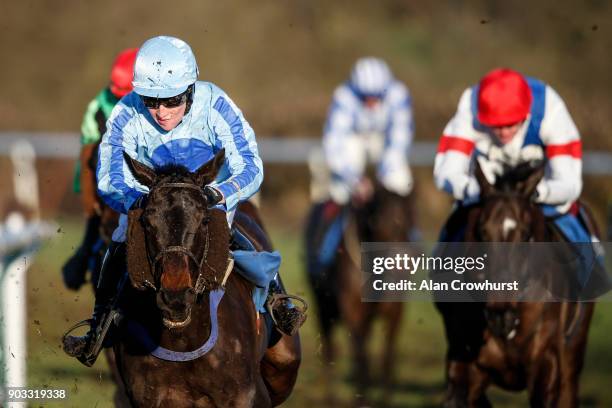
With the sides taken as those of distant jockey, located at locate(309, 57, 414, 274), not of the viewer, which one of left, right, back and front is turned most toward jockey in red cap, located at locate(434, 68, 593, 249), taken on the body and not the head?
front

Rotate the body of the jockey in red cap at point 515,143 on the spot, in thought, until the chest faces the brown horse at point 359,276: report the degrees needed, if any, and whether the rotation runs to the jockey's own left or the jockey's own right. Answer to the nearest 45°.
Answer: approximately 135° to the jockey's own right

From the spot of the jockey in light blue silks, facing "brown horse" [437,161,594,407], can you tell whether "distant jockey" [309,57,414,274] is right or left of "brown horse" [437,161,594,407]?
left

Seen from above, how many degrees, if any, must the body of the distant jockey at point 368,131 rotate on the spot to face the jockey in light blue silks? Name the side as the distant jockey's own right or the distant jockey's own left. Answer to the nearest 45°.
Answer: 0° — they already face them

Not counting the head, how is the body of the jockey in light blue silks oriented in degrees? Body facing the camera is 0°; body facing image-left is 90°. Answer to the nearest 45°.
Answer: approximately 0°

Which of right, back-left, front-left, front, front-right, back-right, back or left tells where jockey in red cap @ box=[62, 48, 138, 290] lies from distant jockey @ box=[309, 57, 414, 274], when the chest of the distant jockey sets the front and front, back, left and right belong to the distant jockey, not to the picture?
front-right

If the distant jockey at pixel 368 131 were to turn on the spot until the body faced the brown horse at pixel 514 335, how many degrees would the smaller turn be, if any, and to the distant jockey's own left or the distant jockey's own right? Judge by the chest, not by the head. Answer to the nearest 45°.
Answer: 0° — they already face it
